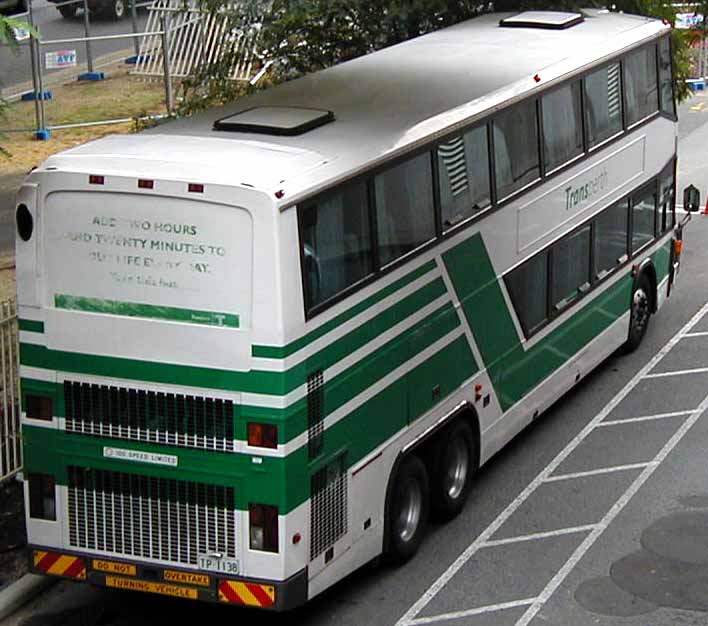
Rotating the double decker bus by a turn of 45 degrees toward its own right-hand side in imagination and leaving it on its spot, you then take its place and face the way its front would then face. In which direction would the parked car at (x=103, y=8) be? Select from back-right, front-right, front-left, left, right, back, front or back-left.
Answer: left

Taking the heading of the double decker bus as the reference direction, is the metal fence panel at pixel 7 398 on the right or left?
on its left

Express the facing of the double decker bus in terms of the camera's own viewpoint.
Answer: facing away from the viewer and to the right of the viewer
